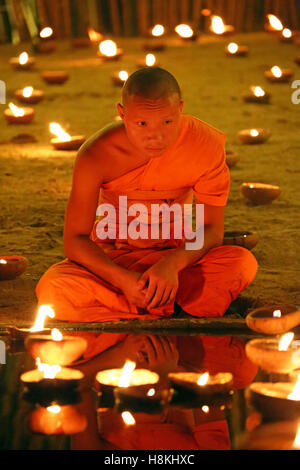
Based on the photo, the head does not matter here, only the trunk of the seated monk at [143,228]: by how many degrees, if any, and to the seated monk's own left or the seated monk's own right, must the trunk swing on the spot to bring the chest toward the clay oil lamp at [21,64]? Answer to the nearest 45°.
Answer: approximately 180°

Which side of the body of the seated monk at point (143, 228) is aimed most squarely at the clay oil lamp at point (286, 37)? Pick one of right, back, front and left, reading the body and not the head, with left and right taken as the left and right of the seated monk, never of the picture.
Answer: back

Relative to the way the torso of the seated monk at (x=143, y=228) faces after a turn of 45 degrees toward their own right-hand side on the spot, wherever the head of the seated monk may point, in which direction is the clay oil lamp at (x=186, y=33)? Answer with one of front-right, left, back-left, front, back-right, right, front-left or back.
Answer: back-right

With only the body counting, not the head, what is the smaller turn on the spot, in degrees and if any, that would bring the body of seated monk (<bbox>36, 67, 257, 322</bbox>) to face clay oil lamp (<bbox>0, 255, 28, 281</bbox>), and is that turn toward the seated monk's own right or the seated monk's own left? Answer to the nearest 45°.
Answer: approximately 135° to the seated monk's own right

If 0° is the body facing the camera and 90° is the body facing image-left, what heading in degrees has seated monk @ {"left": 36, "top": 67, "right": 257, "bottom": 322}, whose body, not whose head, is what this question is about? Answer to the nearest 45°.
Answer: approximately 0°

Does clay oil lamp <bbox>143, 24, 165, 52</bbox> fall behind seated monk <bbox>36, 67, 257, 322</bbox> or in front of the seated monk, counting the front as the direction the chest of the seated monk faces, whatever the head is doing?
behind

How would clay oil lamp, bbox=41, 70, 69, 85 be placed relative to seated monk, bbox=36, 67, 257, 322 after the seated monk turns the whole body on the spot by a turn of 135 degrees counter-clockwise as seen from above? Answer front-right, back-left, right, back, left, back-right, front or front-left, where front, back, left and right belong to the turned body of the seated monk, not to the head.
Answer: front-left

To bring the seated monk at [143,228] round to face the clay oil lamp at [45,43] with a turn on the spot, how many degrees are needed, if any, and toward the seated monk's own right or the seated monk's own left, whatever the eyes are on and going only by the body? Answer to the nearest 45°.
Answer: approximately 180°

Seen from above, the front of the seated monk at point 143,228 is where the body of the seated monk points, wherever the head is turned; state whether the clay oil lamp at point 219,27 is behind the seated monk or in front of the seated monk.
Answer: behind

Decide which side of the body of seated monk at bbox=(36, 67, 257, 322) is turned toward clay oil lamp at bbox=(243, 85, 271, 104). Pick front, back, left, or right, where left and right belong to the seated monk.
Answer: back

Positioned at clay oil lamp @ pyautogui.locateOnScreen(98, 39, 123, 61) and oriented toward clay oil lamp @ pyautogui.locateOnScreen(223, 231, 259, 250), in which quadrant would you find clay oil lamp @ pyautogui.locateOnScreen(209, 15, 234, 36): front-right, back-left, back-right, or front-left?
back-left

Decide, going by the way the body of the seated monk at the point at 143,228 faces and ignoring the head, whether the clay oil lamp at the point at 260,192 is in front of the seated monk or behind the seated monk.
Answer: behind

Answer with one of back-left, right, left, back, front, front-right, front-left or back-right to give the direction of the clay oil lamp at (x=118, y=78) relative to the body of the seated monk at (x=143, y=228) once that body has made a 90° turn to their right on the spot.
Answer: right
